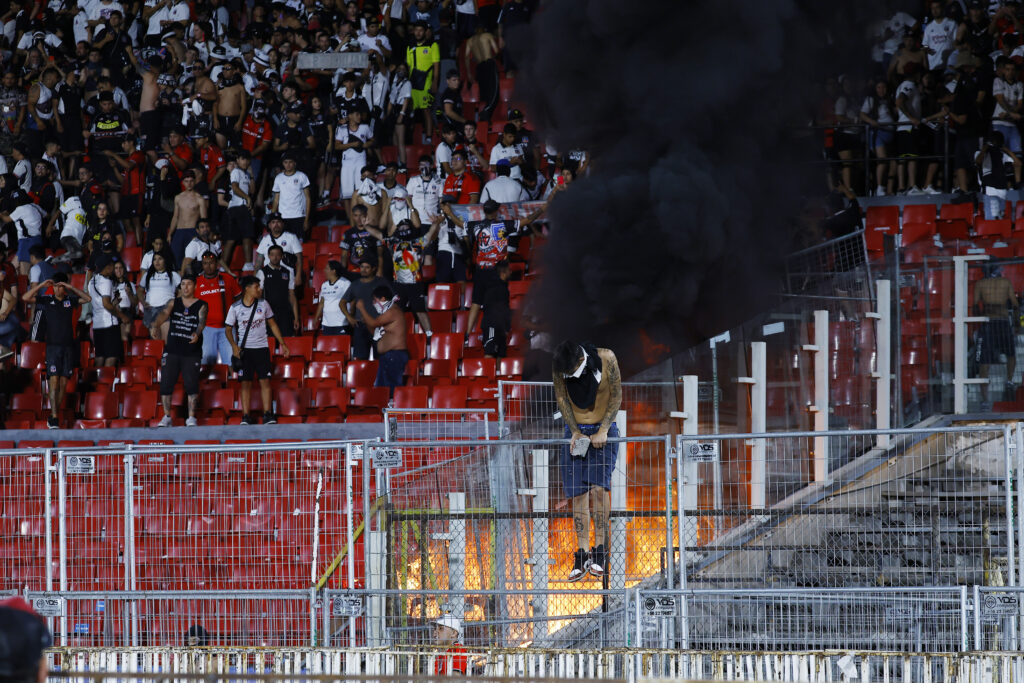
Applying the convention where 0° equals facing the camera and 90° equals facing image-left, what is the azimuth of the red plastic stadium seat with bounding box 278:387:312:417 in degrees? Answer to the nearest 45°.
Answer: approximately 0°

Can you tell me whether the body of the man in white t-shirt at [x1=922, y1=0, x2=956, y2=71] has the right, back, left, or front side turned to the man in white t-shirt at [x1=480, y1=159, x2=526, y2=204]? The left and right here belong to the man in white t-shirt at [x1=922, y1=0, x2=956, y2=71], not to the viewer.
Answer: right

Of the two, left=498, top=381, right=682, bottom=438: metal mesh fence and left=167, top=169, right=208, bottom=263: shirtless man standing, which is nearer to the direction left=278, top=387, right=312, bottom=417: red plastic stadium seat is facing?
the metal mesh fence

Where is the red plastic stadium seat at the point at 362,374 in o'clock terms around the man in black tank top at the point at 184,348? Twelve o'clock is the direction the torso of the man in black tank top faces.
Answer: The red plastic stadium seat is roughly at 9 o'clock from the man in black tank top.

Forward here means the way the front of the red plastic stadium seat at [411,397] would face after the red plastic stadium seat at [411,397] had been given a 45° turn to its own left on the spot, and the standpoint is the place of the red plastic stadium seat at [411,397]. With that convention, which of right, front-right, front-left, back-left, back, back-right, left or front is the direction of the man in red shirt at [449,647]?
front-right

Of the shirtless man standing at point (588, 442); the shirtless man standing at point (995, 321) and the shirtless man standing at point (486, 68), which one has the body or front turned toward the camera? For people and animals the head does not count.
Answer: the shirtless man standing at point (588, 442)

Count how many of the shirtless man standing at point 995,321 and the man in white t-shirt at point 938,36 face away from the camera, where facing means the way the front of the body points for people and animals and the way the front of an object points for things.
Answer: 1

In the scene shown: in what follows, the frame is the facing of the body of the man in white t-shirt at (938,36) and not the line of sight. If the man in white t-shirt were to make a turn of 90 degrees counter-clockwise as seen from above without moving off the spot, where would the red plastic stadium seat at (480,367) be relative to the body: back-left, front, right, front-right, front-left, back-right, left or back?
back-right

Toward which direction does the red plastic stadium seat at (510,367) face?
toward the camera

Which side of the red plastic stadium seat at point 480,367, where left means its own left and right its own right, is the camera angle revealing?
front

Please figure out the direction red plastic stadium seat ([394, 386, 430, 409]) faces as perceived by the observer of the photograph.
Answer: facing the viewer
